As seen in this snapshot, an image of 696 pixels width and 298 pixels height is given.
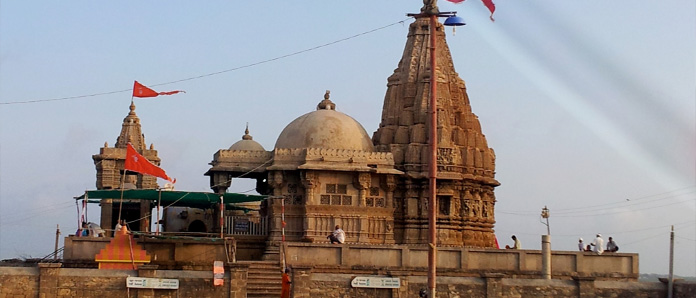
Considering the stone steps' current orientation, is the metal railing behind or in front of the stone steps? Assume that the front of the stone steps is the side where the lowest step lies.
behind

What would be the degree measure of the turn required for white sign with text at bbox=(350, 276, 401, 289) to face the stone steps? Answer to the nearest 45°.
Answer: approximately 135° to its right

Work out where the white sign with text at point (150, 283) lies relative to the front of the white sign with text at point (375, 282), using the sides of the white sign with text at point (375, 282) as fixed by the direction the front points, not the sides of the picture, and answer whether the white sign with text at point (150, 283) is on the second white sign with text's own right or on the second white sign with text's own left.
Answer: on the second white sign with text's own right

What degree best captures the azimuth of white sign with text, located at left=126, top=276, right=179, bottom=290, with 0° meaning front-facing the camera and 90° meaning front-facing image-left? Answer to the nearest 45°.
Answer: approximately 0°

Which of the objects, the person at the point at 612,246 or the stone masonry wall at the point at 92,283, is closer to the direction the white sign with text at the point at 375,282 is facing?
the stone masonry wall

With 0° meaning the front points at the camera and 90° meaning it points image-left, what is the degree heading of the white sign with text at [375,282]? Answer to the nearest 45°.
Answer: approximately 0°

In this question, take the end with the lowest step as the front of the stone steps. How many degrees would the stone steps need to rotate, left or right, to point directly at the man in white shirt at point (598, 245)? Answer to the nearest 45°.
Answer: approximately 90° to its left

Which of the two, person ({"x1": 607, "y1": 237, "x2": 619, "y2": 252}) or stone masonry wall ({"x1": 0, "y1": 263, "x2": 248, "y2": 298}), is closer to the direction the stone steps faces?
the stone masonry wall
